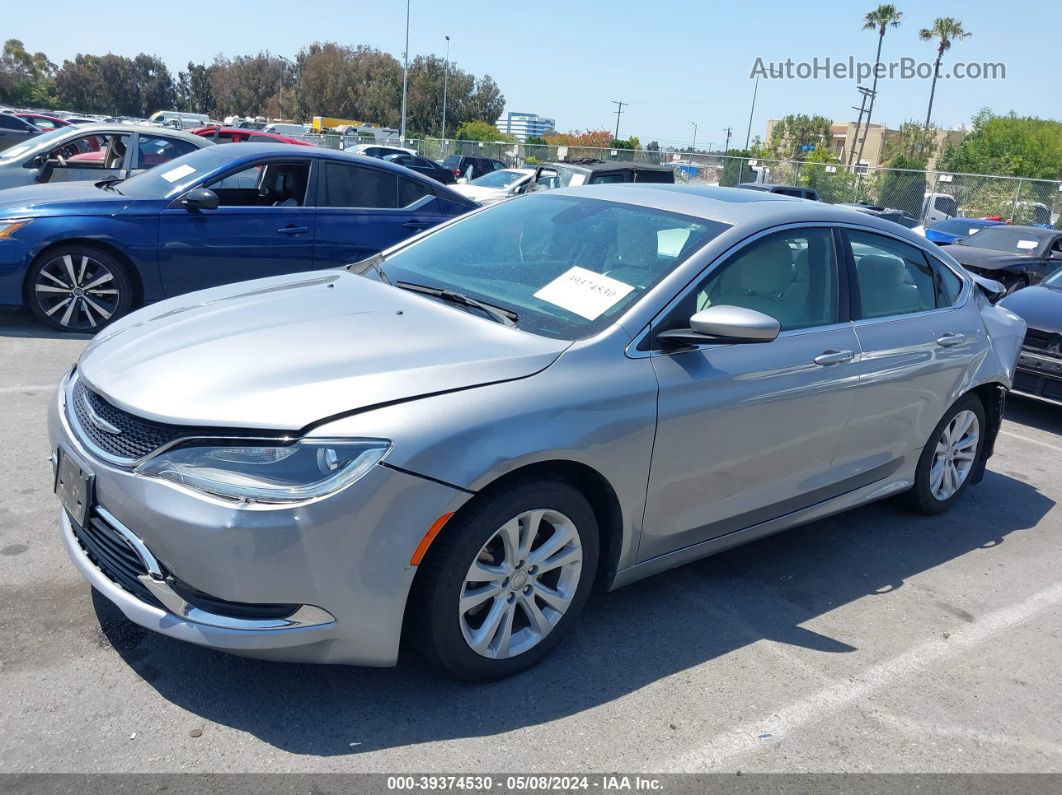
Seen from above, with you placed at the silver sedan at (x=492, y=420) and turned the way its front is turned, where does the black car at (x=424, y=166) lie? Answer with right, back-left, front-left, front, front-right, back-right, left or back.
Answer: back-right

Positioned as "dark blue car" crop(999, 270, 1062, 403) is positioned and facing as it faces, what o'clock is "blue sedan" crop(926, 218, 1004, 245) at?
The blue sedan is roughly at 4 o'clock from the dark blue car.

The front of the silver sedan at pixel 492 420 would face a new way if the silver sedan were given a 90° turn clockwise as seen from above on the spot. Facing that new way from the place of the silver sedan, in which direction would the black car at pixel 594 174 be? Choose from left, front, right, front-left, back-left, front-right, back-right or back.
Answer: front-right

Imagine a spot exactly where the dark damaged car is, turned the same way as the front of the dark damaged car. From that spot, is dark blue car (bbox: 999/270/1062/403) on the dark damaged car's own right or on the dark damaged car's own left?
on the dark damaged car's own left

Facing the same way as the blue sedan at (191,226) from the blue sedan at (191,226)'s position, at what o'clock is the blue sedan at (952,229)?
the blue sedan at (952,229) is roughly at 5 o'clock from the blue sedan at (191,226).

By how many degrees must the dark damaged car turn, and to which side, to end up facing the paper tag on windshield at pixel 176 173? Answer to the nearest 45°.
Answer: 0° — it already faces it

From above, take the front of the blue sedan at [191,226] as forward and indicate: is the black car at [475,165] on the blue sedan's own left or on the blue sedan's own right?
on the blue sedan's own right

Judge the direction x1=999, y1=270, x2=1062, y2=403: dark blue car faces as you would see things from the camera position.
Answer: facing the viewer and to the left of the viewer

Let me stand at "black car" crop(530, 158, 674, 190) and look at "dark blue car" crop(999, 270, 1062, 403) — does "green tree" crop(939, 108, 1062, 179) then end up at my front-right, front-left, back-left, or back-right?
back-left

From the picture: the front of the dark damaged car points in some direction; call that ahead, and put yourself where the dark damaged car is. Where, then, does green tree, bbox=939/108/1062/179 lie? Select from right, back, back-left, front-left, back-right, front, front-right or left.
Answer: back-right

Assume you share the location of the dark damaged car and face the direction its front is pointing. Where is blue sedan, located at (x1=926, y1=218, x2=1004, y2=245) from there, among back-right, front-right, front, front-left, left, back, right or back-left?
back-right

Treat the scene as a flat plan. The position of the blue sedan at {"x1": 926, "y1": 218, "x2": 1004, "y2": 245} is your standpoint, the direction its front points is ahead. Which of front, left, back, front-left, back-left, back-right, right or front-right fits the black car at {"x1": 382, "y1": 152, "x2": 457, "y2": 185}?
front-right

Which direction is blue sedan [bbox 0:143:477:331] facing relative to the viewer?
to the viewer's left

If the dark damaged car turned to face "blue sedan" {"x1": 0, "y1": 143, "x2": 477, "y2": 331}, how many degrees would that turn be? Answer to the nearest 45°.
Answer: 0° — it already faces it

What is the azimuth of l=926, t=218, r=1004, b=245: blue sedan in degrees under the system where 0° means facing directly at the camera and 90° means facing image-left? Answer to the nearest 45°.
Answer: approximately 45°
